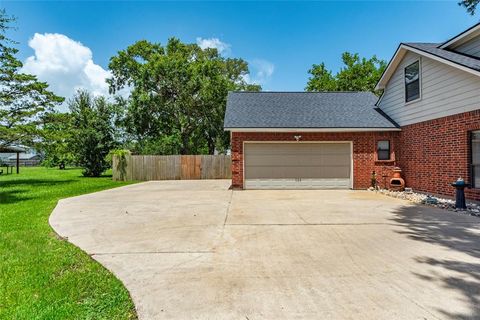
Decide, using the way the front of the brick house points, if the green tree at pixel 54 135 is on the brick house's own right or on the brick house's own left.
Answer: on the brick house's own right

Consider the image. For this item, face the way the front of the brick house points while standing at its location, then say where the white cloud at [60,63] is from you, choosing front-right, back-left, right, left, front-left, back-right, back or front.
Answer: right

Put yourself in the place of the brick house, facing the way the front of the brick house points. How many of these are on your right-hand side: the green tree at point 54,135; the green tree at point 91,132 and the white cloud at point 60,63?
3

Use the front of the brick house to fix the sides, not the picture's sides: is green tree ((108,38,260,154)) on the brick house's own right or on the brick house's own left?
on the brick house's own right

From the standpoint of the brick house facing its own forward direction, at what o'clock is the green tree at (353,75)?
The green tree is roughly at 6 o'clock from the brick house.

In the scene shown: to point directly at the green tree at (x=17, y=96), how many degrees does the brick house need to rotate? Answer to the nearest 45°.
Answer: approximately 90° to its right

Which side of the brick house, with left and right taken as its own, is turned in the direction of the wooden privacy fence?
right

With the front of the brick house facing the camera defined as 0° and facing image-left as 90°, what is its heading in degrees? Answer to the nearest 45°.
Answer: approximately 0°

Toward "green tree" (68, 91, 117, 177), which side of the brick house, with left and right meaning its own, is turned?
right
